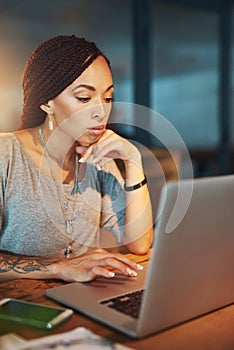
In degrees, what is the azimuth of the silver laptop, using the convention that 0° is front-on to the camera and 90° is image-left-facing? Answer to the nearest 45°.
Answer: approximately 135°

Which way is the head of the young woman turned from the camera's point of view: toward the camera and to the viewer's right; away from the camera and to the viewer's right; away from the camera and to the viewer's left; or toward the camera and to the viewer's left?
toward the camera and to the viewer's right

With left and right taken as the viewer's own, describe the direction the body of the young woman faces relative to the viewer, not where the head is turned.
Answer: facing the viewer and to the right of the viewer

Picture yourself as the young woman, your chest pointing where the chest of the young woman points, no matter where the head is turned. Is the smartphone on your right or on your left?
on your right

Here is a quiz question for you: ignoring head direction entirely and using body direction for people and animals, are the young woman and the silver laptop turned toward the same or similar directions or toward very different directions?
very different directions

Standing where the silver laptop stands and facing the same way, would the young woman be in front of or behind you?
in front
